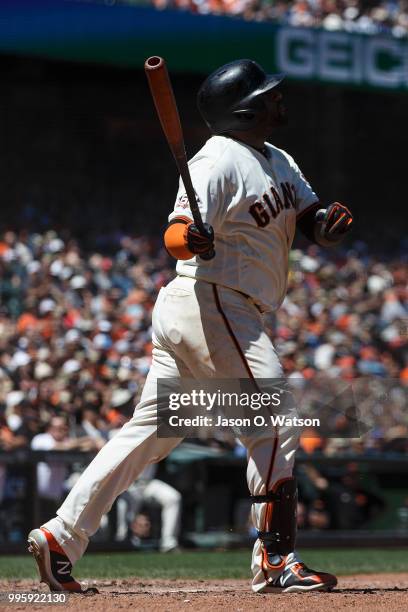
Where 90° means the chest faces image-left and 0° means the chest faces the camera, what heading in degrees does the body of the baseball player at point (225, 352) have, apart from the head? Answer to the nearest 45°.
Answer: approximately 270°

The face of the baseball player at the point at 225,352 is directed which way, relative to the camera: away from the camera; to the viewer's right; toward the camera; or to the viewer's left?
to the viewer's right
